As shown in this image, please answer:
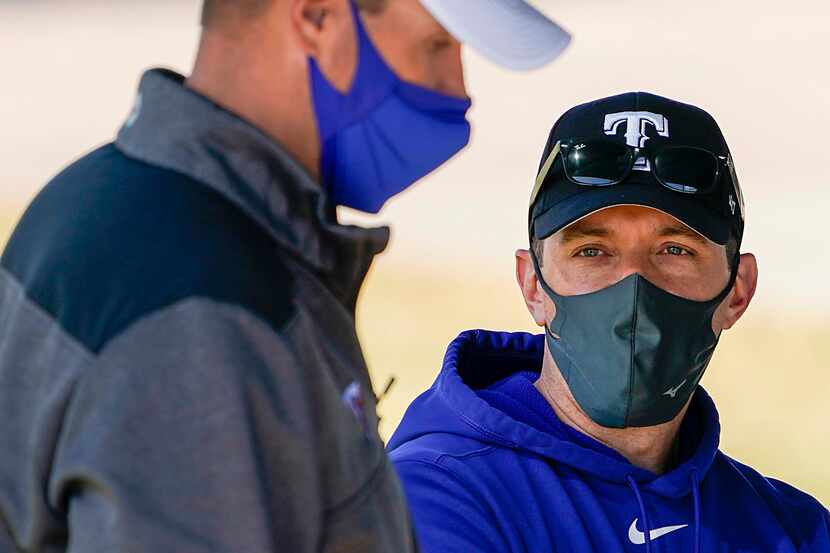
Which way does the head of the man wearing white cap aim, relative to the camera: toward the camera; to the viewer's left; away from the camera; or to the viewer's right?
to the viewer's right

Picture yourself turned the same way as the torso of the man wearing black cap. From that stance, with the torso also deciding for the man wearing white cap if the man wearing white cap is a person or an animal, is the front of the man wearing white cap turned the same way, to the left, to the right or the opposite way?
to the left

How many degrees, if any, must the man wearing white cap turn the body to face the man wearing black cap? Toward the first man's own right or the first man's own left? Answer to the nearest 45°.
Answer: approximately 45° to the first man's own left

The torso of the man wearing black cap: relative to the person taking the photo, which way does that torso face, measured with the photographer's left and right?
facing the viewer

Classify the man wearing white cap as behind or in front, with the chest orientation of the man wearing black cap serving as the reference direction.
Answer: in front

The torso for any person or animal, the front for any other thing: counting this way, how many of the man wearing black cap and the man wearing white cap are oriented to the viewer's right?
1

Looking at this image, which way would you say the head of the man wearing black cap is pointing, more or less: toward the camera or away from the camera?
toward the camera

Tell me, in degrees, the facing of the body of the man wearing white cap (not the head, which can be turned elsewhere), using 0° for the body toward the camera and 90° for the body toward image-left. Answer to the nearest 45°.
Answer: approximately 270°
